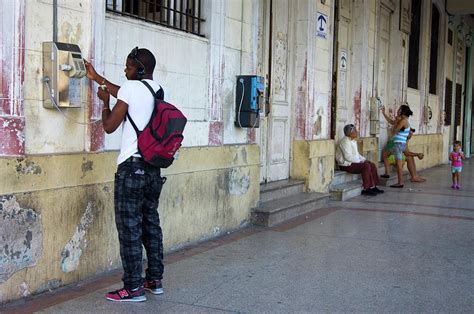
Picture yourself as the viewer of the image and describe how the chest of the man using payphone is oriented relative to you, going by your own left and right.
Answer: facing away from the viewer and to the left of the viewer

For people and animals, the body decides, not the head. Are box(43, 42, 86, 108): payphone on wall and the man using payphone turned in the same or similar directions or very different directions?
very different directions

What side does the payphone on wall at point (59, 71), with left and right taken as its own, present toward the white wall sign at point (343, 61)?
left

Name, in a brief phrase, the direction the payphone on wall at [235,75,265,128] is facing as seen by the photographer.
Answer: facing the viewer and to the right of the viewer

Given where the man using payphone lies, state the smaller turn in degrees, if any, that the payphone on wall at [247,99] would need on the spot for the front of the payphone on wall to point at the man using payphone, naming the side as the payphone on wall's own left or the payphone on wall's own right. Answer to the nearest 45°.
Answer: approximately 45° to the payphone on wall's own right

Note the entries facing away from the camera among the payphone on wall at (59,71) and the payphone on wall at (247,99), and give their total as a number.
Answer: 0

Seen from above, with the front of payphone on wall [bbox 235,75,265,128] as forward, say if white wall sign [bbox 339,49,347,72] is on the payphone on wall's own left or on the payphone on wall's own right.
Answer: on the payphone on wall's own left

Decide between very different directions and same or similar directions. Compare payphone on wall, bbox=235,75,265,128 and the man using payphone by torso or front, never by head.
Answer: very different directions
